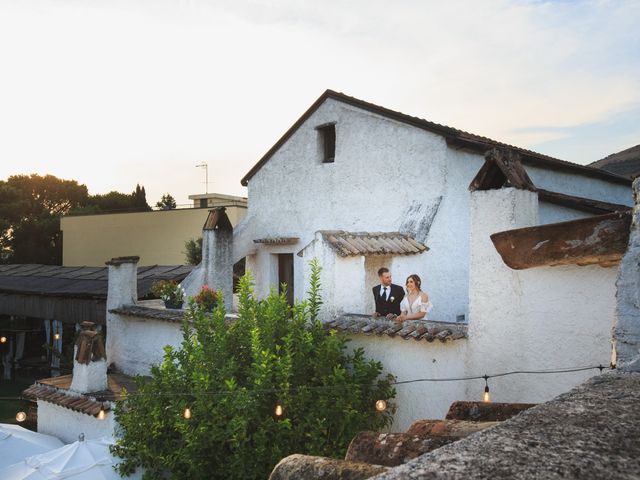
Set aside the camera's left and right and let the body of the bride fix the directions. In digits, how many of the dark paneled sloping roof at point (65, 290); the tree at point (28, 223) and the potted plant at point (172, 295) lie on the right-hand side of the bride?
3

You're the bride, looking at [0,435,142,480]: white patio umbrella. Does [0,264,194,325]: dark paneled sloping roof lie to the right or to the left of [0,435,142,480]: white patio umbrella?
right

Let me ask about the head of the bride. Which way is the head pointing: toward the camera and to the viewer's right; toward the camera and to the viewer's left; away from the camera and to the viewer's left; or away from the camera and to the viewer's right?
toward the camera and to the viewer's left

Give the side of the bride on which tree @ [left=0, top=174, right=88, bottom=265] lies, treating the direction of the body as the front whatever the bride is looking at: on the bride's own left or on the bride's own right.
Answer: on the bride's own right

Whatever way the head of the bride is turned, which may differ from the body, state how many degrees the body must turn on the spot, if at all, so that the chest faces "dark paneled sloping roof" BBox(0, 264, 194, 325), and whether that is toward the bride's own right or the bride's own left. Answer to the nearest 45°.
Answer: approximately 90° to the bride's own right

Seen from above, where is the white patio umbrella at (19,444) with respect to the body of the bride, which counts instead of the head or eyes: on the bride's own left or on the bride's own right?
on the bride's own right

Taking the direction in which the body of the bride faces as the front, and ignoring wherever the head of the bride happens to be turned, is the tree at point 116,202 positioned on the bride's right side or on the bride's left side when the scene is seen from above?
on the bride's right side

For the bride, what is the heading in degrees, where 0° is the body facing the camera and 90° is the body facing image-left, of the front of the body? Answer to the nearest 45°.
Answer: approximately 45°

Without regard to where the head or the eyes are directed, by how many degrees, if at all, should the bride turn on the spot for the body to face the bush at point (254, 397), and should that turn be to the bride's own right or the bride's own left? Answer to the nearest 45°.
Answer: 0° — they already face it

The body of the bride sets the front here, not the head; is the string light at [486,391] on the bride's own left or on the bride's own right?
on the bride's own left

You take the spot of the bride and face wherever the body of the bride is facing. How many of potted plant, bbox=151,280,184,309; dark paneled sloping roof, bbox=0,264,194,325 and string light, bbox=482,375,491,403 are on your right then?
2

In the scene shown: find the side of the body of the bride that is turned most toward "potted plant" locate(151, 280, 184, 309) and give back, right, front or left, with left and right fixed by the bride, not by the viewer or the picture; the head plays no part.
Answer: right

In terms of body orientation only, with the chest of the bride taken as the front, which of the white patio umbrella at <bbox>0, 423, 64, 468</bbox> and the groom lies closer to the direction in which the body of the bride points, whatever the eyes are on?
the white patio umbrella
